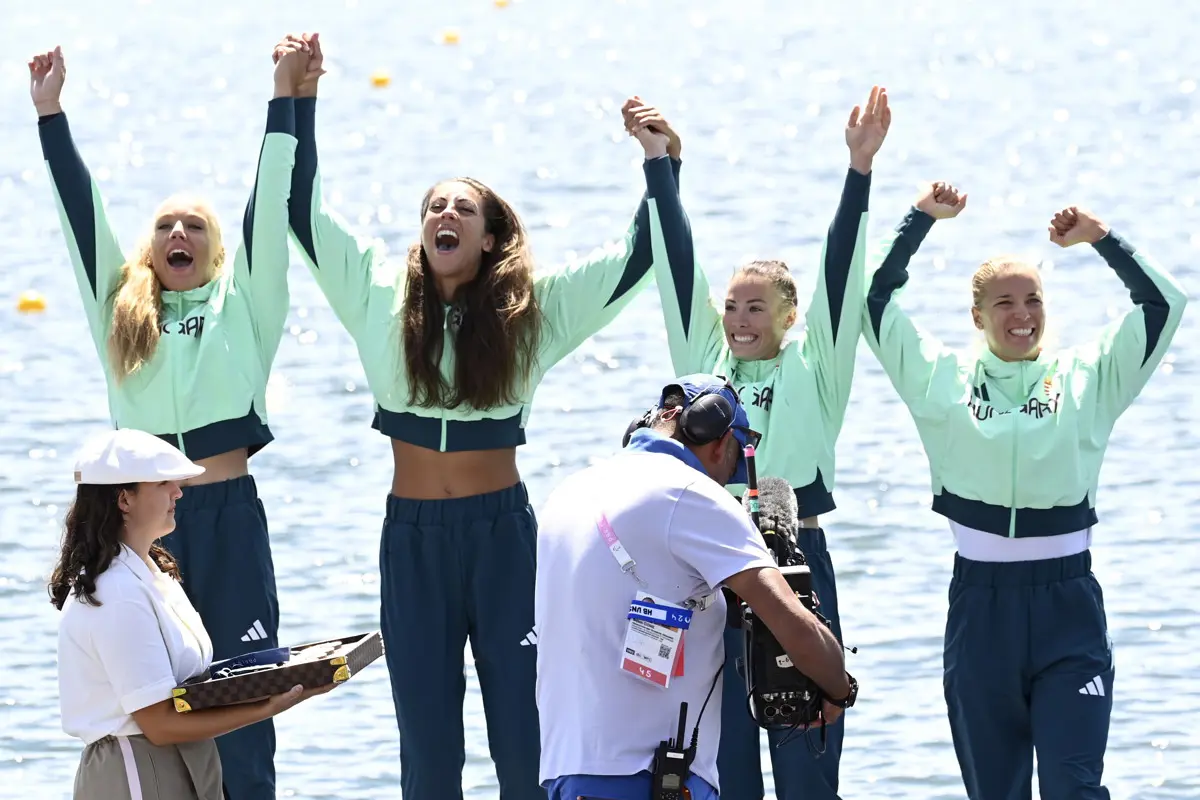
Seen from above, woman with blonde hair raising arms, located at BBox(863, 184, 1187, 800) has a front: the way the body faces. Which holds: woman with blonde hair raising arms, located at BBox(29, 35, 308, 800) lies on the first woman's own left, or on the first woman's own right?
on the first woman's own right

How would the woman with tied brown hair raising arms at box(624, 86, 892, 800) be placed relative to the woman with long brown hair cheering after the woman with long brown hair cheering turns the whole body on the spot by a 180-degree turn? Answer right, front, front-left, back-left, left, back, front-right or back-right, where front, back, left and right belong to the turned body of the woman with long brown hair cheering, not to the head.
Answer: right

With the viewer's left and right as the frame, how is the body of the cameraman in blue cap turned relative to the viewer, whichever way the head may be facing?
facing away from the viewer and to the right of the viewer

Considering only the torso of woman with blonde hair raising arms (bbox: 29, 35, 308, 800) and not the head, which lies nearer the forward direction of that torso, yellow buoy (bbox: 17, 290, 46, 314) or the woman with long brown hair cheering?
the woman with long brown hair cheering

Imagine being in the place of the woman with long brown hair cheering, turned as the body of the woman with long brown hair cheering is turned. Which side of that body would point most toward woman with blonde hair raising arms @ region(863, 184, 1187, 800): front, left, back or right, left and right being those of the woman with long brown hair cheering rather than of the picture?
left

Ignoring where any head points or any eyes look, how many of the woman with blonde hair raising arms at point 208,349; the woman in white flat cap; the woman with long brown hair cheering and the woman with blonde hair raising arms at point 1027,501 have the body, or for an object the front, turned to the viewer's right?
1

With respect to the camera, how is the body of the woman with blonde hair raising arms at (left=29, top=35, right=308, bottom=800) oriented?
toward the camera

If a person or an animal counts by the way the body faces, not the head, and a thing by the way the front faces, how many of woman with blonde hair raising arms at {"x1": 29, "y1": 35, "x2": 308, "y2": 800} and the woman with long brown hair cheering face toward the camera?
2

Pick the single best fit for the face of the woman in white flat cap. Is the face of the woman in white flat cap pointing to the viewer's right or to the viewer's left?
to the viewer's right

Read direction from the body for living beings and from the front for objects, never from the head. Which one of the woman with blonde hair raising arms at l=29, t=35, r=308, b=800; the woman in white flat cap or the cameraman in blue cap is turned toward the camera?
the woman with blonde hair raising arms

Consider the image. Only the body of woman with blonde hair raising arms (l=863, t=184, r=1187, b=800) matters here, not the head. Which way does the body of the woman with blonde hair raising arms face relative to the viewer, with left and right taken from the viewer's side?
facing the viewer

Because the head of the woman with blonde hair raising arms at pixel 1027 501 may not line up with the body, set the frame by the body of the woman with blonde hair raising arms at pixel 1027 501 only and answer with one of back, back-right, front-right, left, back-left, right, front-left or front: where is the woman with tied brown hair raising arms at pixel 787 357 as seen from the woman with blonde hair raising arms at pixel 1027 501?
right

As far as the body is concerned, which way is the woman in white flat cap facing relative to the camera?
to the viewer's right

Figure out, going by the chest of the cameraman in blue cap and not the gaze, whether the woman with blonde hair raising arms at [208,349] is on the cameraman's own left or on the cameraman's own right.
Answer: on the cameraman's own left

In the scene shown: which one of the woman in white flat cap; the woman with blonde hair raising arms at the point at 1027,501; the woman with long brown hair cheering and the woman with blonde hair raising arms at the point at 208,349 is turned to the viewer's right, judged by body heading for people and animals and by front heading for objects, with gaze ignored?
the woman in white flat cap
